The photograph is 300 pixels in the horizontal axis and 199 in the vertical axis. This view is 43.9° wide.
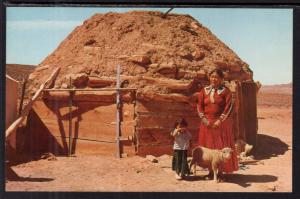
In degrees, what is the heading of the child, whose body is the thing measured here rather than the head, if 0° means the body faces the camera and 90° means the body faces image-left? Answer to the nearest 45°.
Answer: approximately 0°

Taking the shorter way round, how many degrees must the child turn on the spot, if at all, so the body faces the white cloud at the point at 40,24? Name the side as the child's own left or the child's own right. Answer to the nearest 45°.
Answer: approximately 90° to the child's own right

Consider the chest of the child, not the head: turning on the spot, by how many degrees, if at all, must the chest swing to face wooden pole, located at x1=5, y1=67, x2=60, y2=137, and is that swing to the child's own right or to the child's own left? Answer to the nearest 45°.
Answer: approximately 90° to the child's own right

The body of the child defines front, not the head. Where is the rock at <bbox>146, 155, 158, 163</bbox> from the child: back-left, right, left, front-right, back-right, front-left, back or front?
back-right

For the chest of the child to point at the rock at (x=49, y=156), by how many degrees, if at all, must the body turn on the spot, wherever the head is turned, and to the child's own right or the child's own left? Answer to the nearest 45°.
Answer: approximately 90° to the child's own right

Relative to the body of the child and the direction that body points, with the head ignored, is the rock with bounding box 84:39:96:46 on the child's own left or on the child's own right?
on the child's own right

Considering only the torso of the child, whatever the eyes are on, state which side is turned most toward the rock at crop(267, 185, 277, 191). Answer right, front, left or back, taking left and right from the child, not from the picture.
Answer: left
